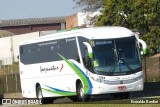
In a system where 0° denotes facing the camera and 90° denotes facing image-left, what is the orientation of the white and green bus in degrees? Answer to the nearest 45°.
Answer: approximately 315°
